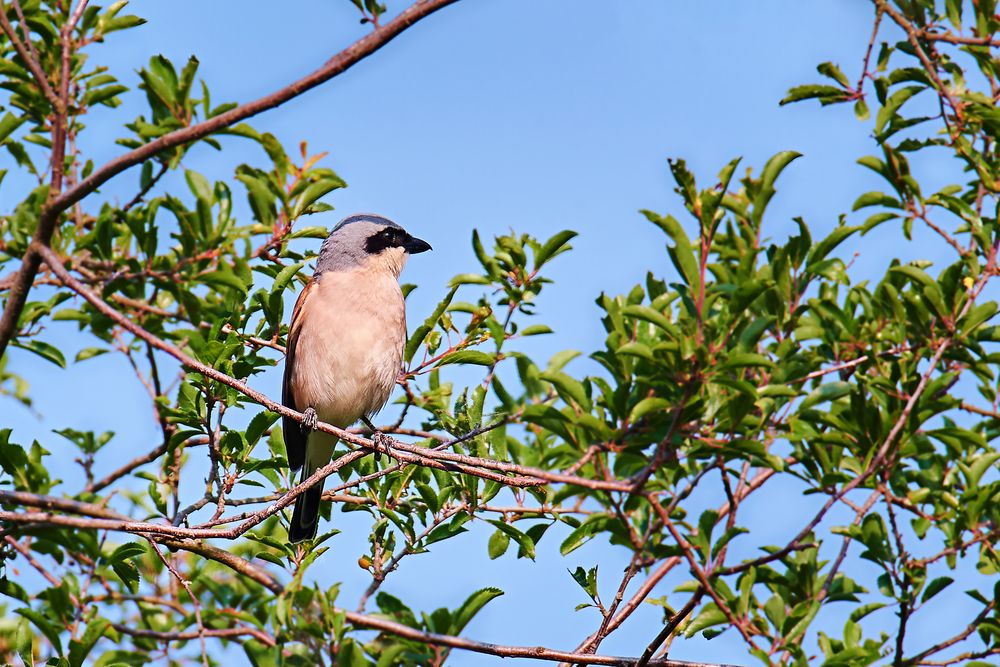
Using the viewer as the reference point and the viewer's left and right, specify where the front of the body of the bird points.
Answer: facing the viewer and to the right of the viewer
